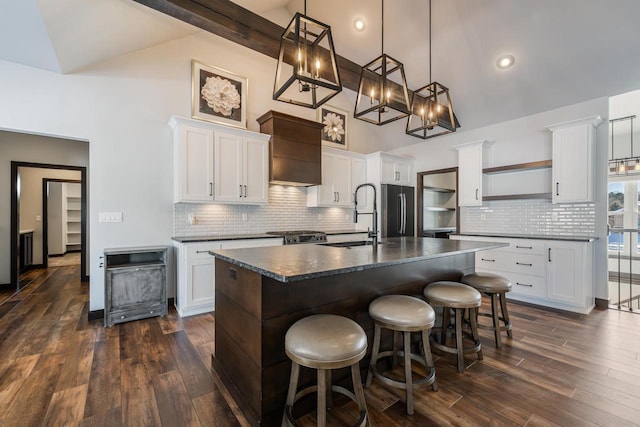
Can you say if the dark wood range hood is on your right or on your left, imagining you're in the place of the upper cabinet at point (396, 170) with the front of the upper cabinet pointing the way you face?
on your right

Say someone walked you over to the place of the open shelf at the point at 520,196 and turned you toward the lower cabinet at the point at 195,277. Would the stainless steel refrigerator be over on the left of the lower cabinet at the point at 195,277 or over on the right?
right

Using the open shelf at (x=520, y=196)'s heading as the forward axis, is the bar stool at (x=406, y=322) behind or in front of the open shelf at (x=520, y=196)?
in front

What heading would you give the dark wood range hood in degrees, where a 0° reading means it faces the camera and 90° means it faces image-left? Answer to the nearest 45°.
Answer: approximately 315°

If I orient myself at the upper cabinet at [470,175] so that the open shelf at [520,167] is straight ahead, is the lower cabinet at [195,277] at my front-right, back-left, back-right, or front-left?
back-right

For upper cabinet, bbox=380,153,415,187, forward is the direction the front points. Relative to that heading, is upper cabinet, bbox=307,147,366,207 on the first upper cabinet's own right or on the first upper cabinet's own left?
on the first upper cabinet's own right

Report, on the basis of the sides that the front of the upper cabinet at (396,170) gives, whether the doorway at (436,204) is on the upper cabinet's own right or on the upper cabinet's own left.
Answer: on the upper cabinet's own left

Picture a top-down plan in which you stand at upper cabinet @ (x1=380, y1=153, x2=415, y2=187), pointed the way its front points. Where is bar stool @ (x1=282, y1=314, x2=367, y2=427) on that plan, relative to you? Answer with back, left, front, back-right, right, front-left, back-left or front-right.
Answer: front-right

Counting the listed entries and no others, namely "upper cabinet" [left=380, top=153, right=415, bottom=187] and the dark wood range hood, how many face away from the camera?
0

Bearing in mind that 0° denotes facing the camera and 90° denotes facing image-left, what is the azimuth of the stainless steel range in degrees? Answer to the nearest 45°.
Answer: approximately 315°

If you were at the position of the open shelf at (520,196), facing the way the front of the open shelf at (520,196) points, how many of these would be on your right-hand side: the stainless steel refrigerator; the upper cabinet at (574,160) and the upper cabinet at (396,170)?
2

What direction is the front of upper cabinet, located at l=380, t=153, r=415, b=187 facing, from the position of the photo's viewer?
facing the viewer and to the right of the viewer

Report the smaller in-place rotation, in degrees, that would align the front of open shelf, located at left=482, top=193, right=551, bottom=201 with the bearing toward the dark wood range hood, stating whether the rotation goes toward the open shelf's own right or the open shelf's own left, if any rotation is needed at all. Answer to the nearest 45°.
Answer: approximately 45° to the open shelf's own right
